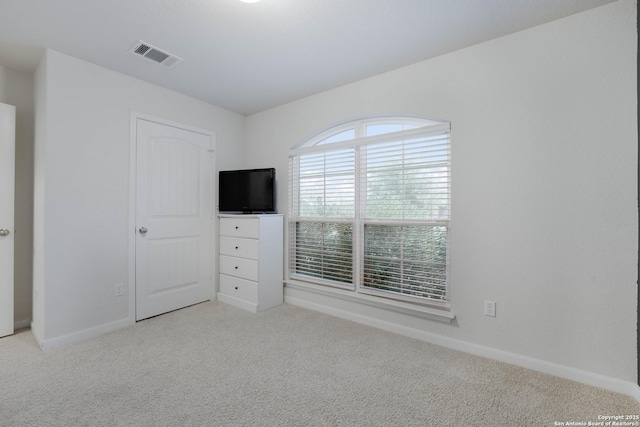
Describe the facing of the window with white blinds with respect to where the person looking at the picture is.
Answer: facing the viewer and to the left of the viewer

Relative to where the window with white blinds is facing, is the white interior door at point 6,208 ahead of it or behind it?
ahead

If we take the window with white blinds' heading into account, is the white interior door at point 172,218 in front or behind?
in front
